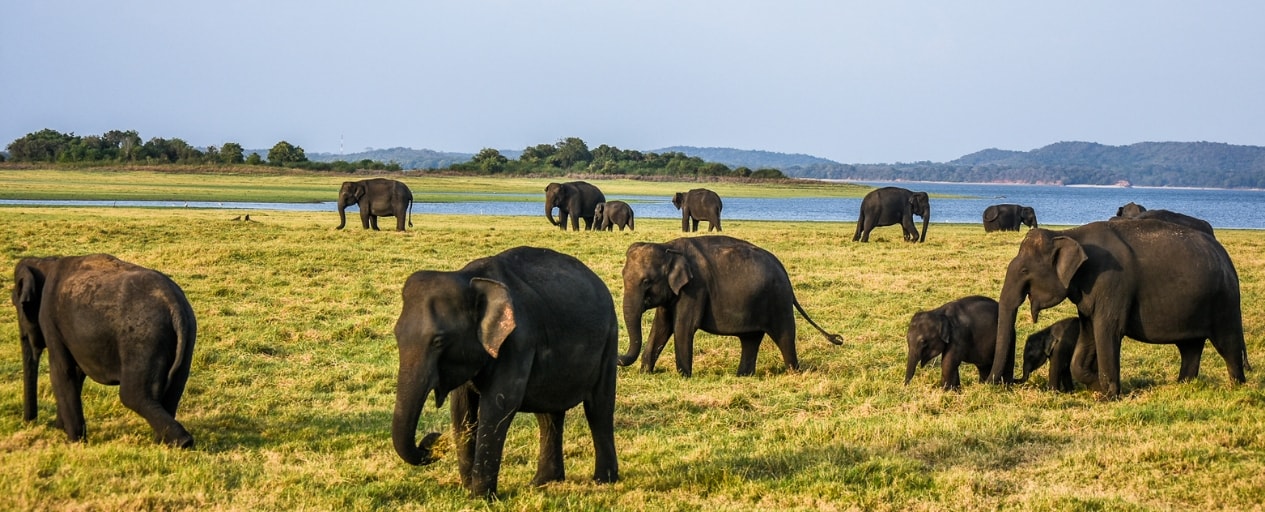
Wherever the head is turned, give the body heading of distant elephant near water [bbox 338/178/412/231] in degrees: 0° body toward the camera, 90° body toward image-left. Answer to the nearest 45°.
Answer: approximately 90°

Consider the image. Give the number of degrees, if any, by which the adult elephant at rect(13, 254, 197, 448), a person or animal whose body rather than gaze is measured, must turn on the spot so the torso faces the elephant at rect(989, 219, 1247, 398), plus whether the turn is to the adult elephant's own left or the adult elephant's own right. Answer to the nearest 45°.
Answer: approximately 135° to the adult elephant's own right

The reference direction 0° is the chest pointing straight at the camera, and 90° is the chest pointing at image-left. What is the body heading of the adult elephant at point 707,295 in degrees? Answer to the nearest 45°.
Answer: approximately 90°

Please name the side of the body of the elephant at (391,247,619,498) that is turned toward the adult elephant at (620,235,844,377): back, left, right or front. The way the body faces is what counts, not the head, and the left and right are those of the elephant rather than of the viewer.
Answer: back

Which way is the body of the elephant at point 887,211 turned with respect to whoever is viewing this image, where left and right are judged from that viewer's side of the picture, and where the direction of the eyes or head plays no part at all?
facing to the right of the viewer

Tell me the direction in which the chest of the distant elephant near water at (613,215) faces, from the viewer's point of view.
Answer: to the viewer's left

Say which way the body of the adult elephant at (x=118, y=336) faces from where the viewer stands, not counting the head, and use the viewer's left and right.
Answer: facing away from the viewer and to the left of the viewer

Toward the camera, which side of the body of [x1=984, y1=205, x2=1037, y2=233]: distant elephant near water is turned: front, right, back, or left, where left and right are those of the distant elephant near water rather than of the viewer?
right

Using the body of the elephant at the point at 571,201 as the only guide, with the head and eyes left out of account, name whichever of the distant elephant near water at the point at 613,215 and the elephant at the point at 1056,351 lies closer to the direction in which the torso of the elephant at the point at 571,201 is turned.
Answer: the elephant

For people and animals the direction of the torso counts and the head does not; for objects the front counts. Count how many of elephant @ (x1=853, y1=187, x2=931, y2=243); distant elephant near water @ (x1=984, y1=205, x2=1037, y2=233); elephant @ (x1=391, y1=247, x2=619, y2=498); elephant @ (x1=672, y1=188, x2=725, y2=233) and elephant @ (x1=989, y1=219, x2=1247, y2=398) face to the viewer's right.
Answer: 2

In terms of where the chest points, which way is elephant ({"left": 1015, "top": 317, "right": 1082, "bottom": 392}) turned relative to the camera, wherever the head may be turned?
to the viewer's left

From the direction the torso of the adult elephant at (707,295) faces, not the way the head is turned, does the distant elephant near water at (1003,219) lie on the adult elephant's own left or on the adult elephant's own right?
on the adult elephant's own right

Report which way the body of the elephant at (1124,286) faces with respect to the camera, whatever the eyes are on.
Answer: to the viewer's left

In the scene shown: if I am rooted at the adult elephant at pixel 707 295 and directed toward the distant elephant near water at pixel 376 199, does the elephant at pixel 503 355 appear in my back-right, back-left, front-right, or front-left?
back-left
